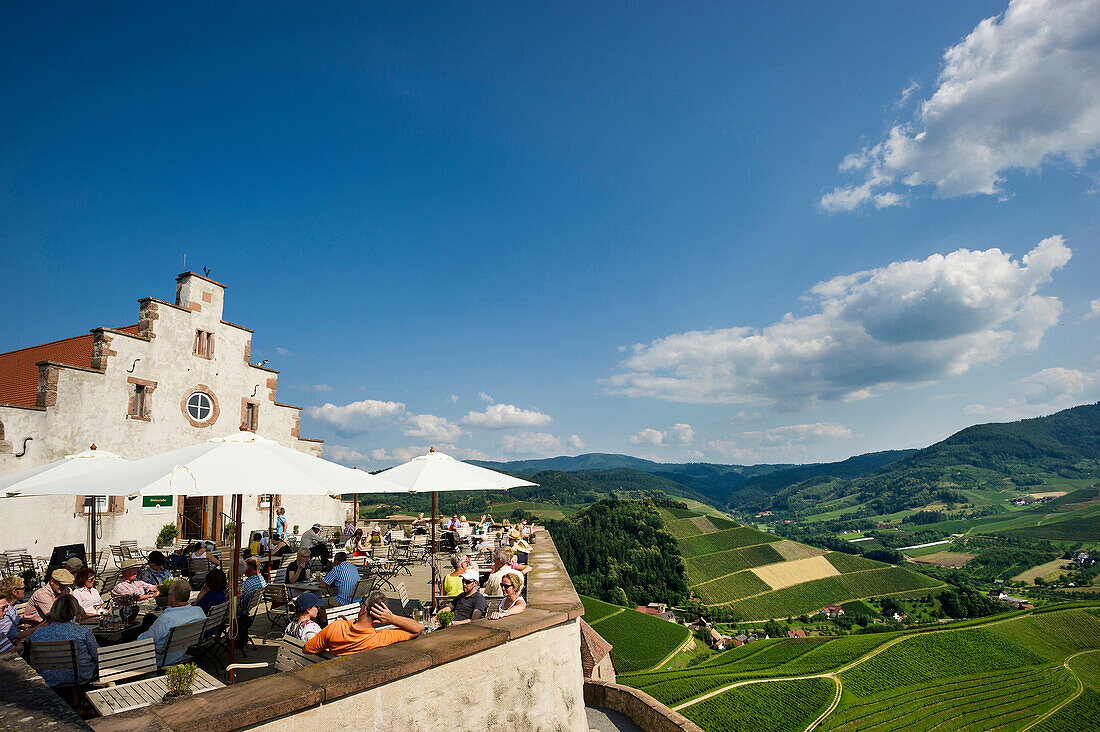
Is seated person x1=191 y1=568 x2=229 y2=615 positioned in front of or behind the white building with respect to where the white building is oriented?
in front

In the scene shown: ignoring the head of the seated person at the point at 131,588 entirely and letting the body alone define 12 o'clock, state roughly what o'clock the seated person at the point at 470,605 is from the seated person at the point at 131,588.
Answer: the seated person at the point at 470,605 is roughly at 12 o'clock from the seated person at the point at 131,588.

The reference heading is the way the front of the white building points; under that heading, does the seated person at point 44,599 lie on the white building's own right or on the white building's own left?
on the white building's own right

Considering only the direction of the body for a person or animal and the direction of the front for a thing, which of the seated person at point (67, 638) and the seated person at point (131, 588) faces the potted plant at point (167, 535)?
the seated person at point (67, 638)

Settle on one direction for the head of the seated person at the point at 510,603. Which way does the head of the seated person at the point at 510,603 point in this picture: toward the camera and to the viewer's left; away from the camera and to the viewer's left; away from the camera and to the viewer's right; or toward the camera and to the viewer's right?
toward the camera and to the viewer's left

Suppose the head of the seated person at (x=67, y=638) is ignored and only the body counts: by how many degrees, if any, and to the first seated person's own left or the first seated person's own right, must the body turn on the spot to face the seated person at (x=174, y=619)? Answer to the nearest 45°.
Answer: approximately 45° to the first seated person's own right

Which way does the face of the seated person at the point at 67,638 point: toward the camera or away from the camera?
away from the camera

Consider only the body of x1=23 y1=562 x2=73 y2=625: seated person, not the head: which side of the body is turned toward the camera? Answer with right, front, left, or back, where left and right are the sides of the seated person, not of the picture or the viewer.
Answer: right

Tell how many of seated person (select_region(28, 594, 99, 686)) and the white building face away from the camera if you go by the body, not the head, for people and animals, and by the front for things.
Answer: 1

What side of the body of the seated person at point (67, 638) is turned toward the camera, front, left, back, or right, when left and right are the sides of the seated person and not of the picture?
back

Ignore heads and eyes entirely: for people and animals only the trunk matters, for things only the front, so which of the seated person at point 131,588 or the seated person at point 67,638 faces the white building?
the seated person at point 67,638
